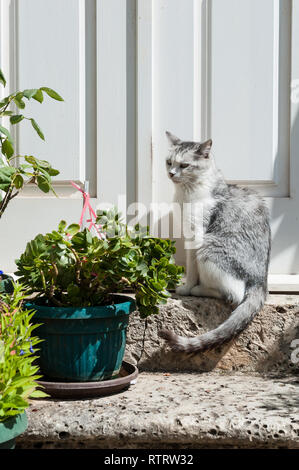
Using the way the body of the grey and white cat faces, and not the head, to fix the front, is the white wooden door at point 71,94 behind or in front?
in front

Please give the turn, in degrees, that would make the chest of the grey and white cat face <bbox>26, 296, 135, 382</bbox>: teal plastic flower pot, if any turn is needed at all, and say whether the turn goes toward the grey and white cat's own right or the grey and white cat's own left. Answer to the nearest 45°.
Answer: approximately 45° to the grey and white cat's own left

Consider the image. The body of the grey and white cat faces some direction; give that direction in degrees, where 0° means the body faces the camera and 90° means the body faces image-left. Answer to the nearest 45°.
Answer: approximately 90°

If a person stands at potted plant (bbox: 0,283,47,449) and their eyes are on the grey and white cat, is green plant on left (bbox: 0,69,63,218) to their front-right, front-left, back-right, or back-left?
front-left

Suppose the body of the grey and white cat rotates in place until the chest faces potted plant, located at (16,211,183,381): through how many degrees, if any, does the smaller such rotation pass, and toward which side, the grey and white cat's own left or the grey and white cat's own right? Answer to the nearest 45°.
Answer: approximately 45° to the grey and white cat's own left

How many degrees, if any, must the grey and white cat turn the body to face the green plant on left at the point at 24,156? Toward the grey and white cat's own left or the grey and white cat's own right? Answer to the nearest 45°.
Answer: approximately 45° to the grey and white cat's own left
